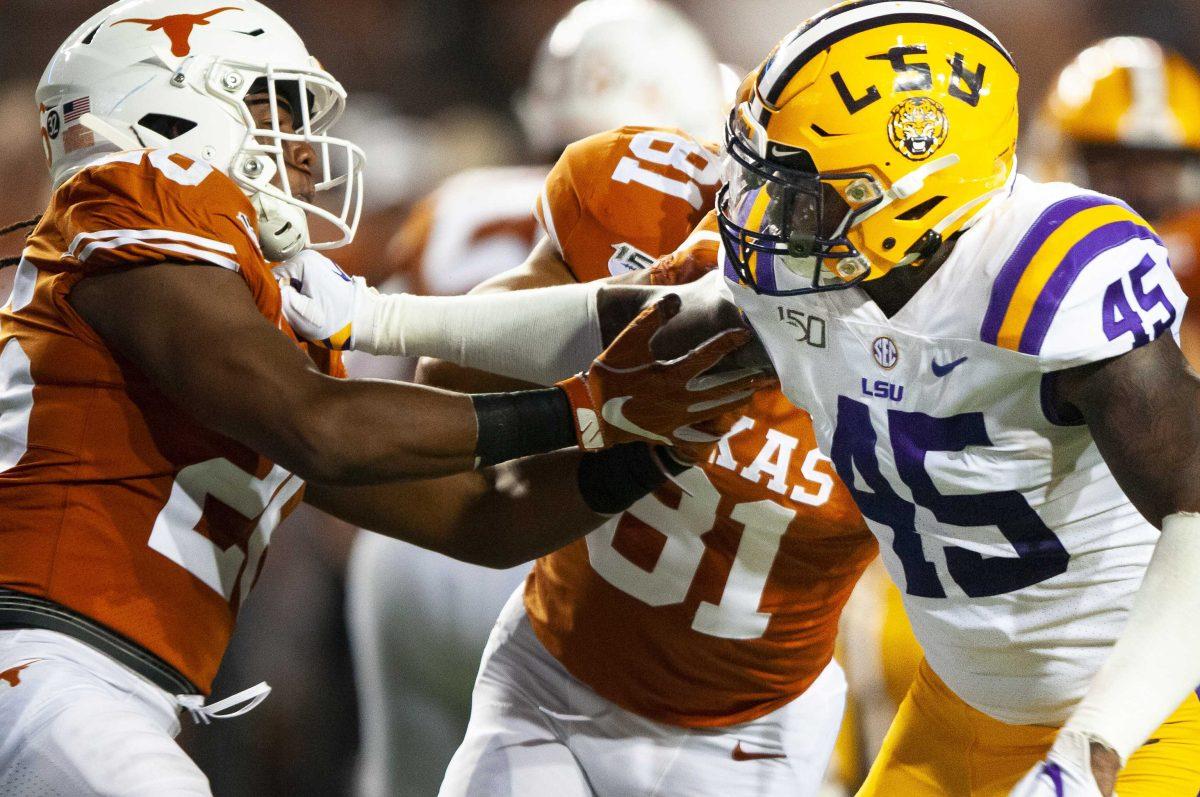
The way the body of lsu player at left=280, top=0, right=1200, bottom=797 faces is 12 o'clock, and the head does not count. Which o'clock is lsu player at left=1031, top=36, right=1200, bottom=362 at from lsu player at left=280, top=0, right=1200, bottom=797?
lsu player at left=1031, top=36, right=1200, bottom=362 is roughly at 5 o'clock from lsu player at left=280, top=0, right=1200, bottom=797.

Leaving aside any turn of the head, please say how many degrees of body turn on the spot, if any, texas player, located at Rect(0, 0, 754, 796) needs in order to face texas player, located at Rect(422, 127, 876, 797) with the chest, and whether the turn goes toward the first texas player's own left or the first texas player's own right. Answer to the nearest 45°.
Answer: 0° — they already face them

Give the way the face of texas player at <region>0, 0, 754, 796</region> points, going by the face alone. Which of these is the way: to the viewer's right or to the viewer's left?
to the viewer's right

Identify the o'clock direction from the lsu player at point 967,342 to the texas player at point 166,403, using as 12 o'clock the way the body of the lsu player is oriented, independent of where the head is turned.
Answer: The texas player is roughly at 1 o'clock from the lsu player.

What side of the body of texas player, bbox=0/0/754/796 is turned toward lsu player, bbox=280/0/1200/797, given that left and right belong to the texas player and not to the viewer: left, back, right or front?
front

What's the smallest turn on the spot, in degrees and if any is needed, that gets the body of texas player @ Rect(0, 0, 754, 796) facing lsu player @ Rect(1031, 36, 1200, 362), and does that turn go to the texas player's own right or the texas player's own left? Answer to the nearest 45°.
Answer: approximately 45° to the texas player's own left

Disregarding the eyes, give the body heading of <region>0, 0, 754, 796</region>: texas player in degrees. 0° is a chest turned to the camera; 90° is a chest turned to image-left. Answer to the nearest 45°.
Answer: approximately 270°

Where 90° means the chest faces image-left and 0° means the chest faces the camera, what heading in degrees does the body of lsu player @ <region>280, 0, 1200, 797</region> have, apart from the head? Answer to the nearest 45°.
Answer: approximately 45°

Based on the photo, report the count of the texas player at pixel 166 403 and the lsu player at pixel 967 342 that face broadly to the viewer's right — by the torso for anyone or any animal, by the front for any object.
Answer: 1
